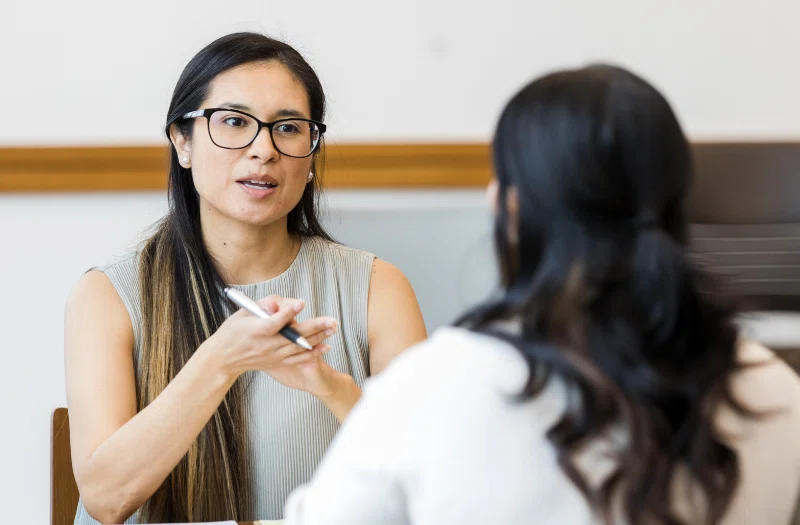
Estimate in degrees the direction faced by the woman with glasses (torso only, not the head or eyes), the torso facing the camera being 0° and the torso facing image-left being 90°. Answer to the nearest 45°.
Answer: approximately 315°
